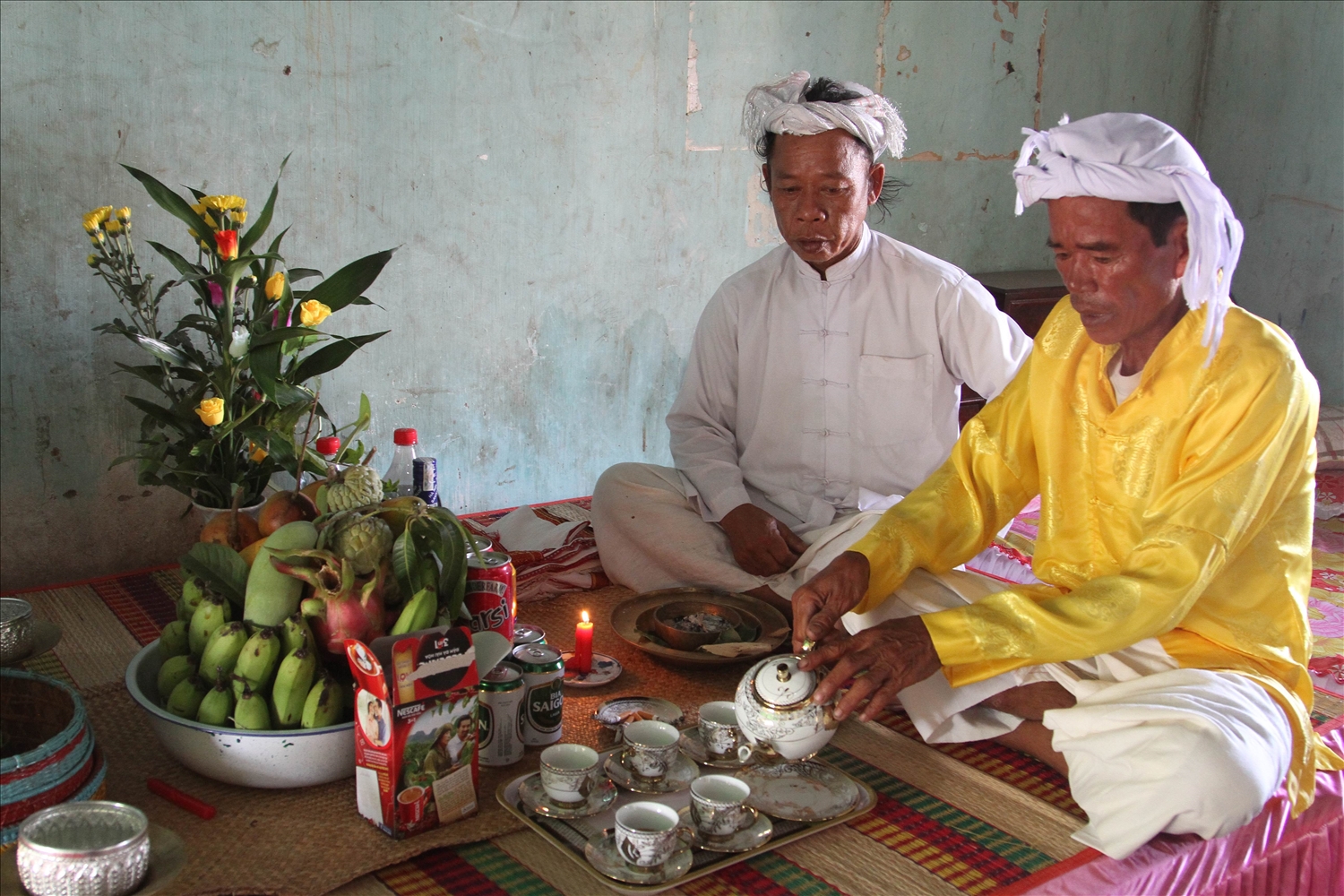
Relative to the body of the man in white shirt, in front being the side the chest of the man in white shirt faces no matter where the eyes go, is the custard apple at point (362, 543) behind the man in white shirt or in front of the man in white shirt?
in front

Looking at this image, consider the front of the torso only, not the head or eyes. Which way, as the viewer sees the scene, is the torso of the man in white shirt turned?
toward the camera

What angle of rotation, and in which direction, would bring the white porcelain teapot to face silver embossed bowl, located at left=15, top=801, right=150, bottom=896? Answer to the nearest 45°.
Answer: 0° — it already faces it

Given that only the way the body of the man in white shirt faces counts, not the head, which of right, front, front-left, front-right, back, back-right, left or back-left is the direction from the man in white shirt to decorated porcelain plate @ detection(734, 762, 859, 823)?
front

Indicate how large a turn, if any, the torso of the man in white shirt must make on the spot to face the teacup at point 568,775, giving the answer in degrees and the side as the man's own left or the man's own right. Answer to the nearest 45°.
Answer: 0° — they already face it

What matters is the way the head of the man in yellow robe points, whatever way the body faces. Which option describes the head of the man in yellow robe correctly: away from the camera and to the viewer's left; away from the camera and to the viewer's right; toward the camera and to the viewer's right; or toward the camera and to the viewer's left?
toward the camera and to the viewer's left

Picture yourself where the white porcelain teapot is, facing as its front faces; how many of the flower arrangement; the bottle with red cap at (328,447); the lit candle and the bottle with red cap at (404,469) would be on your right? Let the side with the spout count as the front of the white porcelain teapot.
4

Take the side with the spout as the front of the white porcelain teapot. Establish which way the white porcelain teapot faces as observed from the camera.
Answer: facing the viewer and to the left of the viewer

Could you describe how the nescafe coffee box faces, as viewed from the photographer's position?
facing the viewer and to the right of the viewer

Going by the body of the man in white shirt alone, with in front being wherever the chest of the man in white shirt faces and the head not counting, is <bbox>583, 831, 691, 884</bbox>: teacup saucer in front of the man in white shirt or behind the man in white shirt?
in front
